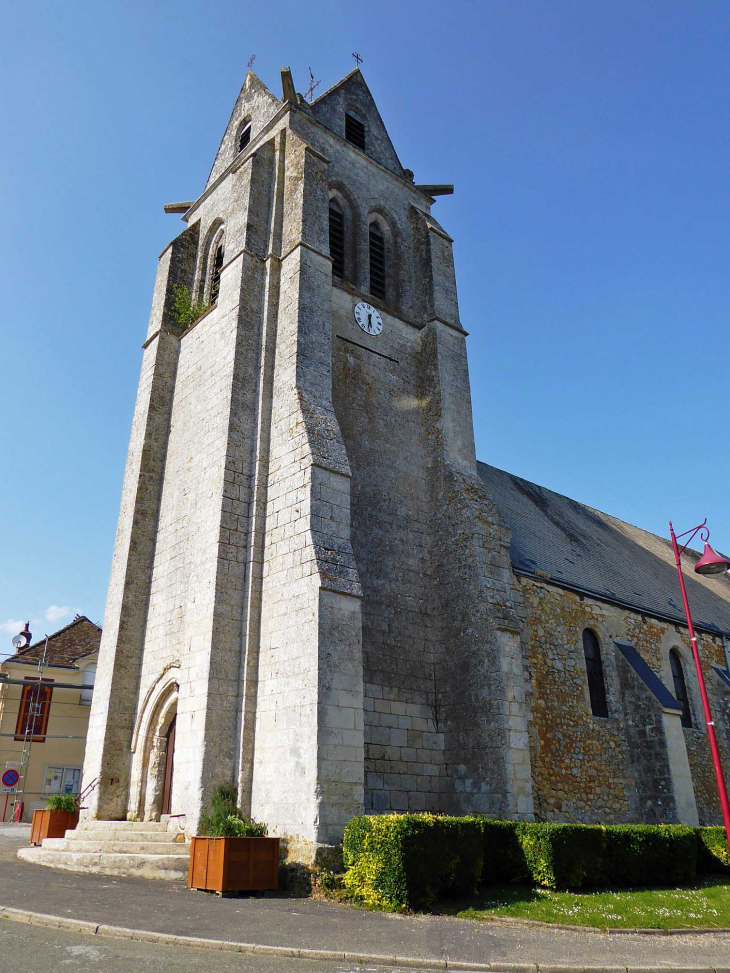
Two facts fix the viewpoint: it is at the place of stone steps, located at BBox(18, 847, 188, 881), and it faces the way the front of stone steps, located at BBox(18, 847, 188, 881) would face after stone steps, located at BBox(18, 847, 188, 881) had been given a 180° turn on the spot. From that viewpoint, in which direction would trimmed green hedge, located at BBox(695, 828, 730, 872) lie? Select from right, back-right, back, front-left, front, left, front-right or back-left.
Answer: front-right

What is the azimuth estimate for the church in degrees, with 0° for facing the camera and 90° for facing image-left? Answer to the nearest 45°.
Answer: approximately 45°

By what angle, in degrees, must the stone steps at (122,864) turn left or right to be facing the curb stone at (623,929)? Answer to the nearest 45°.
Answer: approximately 90° to its left

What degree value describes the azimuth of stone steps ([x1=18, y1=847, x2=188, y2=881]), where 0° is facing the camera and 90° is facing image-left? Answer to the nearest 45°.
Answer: approximately 45°

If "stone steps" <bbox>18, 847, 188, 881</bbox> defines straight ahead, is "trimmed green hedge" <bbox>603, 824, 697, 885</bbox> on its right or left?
on its left

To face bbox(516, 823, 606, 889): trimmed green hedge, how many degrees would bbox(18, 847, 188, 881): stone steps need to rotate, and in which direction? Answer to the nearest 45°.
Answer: approximately 135° to its left
